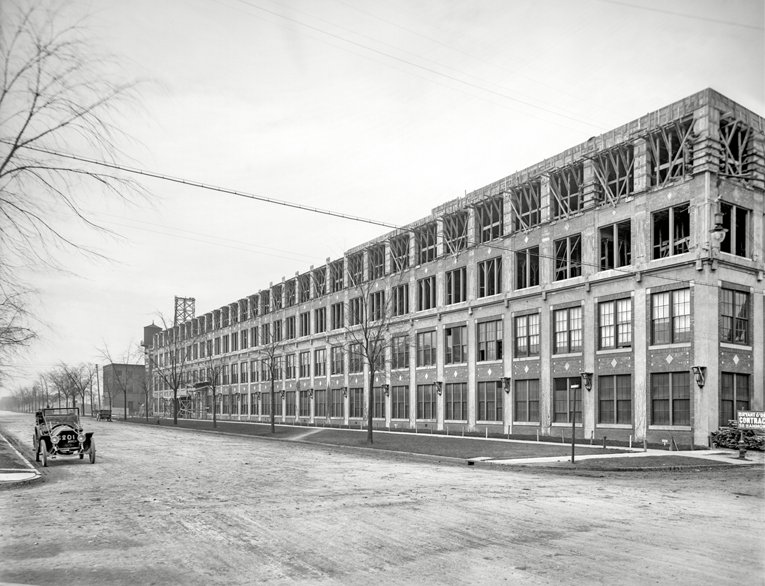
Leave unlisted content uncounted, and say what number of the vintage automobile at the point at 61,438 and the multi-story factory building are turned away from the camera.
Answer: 0

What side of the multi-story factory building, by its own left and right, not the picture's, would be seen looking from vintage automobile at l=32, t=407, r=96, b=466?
front

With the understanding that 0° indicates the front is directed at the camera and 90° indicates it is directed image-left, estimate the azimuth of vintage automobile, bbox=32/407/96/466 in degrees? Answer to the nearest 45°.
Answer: approximately 0°

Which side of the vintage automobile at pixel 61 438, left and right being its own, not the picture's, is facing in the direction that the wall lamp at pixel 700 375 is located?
left

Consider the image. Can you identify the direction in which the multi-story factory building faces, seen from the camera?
facing the viewer and to the left of the viewer

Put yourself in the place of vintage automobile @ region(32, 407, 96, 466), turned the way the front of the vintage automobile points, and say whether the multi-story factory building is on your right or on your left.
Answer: on your left
